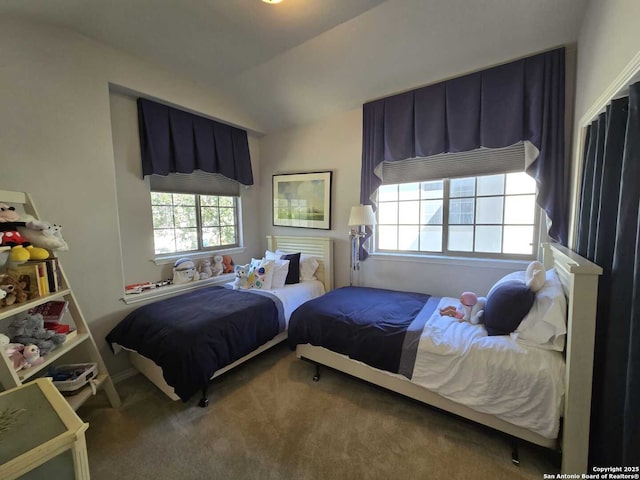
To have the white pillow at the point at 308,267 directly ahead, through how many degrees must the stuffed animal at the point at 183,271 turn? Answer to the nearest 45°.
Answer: approximately 45° to its left

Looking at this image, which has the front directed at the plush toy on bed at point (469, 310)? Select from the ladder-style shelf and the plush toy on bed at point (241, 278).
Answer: the ladder-style shelf

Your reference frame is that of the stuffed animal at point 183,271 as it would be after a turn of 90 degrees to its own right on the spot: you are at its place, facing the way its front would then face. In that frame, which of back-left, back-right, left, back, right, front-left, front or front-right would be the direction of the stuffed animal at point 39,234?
front

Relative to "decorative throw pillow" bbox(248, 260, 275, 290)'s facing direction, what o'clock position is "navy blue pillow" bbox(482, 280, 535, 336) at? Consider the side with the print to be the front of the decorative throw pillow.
The navy blue pillow is roughly at 9 o'clock from the decorative throw pillow.

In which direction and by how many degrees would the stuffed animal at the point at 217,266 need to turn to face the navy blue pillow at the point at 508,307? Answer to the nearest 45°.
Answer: approximately 45° to its left

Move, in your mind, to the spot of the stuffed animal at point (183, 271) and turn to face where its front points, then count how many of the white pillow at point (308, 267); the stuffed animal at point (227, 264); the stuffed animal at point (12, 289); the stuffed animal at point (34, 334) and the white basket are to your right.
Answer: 3

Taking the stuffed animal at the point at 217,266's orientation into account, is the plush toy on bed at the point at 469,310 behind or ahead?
ahead

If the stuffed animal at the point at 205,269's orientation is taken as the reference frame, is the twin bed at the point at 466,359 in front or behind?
in front

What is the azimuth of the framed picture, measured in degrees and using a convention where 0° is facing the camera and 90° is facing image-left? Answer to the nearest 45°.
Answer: approximately 45°

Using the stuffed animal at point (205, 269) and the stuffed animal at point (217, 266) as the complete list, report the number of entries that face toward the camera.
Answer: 2

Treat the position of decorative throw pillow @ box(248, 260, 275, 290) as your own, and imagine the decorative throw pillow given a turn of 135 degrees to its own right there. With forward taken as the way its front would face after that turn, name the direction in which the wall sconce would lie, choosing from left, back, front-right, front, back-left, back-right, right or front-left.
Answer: right

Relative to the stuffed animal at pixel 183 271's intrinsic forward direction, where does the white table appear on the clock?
The white table is roughly at 2 o'clock from the stuffed animal.
